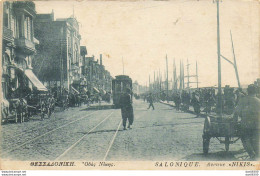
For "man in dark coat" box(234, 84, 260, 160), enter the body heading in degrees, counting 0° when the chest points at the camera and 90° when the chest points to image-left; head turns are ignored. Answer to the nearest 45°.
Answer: approximately 180°

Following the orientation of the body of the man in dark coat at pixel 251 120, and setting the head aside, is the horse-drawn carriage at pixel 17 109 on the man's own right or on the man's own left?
on the man's own left

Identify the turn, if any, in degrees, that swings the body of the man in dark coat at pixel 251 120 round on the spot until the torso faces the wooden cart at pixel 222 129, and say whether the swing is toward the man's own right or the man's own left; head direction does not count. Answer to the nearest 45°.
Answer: approximately 45° to the man's own left

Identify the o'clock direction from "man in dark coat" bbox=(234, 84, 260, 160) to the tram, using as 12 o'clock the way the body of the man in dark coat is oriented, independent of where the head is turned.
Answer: The tram is roughly at 11 o'clock from the man in dark coat.
